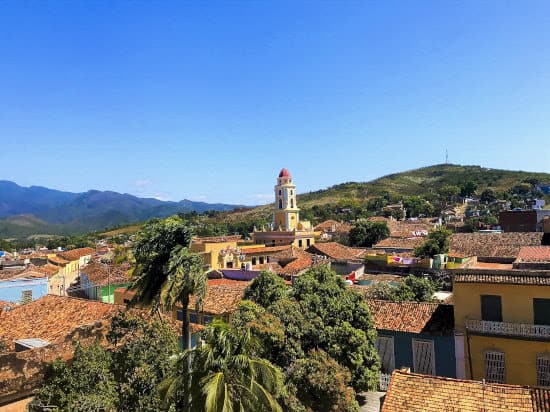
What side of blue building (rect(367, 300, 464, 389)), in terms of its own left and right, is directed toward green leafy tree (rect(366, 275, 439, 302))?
back

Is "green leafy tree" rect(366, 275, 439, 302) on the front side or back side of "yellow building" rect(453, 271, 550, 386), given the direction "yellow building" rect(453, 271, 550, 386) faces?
on the back side

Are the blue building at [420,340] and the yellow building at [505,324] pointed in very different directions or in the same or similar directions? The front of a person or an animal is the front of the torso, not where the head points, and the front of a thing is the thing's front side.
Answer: same or similar directions

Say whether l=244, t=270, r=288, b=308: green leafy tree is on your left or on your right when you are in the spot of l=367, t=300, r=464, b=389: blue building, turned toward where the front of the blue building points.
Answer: on your right

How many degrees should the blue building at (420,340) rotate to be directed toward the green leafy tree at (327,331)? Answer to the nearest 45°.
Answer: approximately 45° to its right

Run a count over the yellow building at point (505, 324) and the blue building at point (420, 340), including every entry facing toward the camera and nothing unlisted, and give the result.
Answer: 2

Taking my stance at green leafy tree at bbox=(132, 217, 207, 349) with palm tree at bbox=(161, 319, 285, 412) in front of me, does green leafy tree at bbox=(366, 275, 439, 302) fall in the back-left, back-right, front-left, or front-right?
back-left

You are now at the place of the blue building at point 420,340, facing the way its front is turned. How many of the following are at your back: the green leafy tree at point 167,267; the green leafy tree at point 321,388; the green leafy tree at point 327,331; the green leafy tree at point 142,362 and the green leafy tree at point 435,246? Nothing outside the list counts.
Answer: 1

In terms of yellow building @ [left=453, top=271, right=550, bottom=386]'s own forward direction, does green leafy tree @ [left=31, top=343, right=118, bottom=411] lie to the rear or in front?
in front

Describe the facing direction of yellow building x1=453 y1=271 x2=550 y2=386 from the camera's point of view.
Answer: facing the viewer

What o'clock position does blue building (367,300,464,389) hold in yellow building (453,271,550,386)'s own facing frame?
The blue building is roughly at 3 o'clock from the yellow building.

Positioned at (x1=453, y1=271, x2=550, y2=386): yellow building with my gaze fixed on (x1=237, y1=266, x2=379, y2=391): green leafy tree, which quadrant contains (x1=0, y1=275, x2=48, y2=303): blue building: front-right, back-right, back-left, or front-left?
front-right

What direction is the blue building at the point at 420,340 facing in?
toward the camera

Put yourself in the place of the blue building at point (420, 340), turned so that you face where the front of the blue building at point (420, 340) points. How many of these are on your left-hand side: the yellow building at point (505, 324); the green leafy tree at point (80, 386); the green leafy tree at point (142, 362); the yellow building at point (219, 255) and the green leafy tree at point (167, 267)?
1

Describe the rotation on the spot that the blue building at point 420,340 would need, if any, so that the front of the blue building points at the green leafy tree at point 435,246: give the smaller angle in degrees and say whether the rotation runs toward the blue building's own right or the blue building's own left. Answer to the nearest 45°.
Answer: approximately 180°

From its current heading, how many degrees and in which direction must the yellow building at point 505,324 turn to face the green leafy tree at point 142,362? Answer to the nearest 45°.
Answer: approximately 45° to its right
